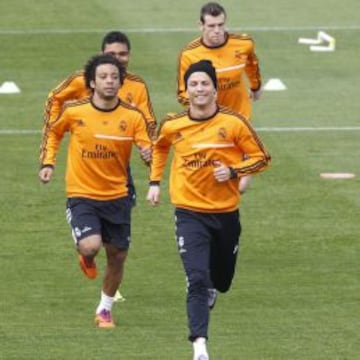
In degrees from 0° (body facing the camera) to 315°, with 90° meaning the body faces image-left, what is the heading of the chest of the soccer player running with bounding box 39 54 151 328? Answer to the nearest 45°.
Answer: approximately 0°

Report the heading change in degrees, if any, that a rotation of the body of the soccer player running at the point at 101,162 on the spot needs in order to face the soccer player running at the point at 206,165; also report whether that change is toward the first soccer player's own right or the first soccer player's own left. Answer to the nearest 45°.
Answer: approximately 45° to the first soccer player's own left

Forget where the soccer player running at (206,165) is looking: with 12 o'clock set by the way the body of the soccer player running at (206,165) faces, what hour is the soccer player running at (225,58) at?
the soccer player running at (225,58) is roughly at 6 o'clock from the soccer player running at (206,165).
